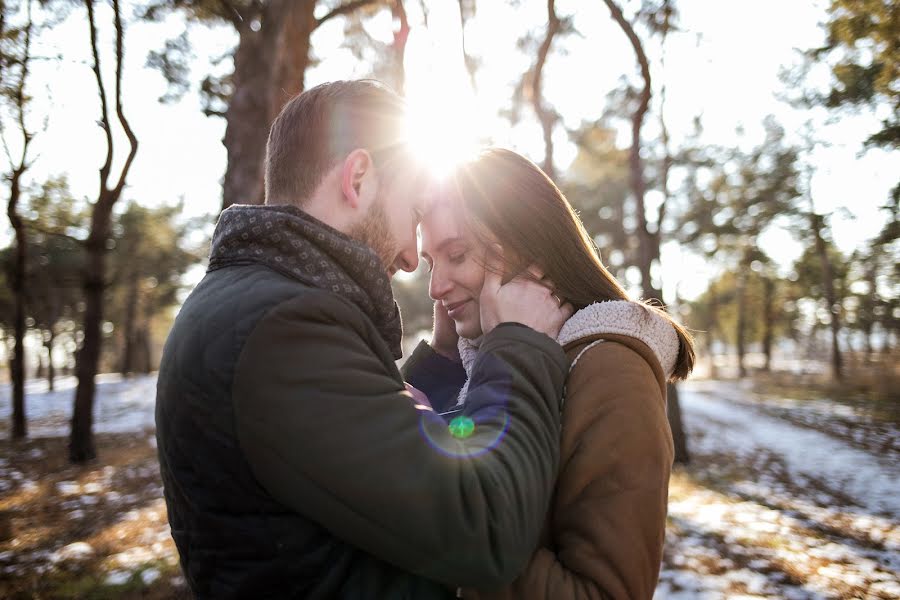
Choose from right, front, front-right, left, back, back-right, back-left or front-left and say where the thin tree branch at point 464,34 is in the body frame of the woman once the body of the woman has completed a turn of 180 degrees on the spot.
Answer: left

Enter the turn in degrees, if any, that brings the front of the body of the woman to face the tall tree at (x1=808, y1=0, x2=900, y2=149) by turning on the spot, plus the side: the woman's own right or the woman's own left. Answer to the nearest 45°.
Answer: approximately 135° to the woman's own right

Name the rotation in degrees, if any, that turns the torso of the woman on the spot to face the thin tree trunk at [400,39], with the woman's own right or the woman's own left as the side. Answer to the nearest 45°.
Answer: approximately 90° to the woman's own right

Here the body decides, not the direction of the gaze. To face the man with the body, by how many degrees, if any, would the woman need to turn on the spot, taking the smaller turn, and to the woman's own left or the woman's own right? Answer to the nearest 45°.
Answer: approximately 45° to the woman's own left

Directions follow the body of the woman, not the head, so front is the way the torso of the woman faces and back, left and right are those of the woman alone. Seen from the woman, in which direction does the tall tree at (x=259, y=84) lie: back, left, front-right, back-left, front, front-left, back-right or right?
front-right

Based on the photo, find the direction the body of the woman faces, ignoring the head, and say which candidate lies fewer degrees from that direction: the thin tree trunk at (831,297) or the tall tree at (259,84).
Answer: the tall tree

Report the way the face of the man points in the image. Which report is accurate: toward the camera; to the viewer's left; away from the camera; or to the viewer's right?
to the viewer's right

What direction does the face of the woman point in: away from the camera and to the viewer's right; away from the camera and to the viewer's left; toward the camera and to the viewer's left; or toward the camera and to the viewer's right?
toward the camera and to the viewer's left

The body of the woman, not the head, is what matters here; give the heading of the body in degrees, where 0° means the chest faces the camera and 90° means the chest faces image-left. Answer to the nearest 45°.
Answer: approximately 90°

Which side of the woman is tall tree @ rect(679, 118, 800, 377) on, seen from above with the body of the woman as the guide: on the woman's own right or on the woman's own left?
on the woman's own right

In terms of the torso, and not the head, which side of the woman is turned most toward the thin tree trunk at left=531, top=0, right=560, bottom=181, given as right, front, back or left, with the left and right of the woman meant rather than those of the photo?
right

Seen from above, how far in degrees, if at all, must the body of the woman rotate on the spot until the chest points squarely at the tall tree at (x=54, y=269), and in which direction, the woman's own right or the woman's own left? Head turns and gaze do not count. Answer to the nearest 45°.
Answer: approximately 45° to the woman's own right
